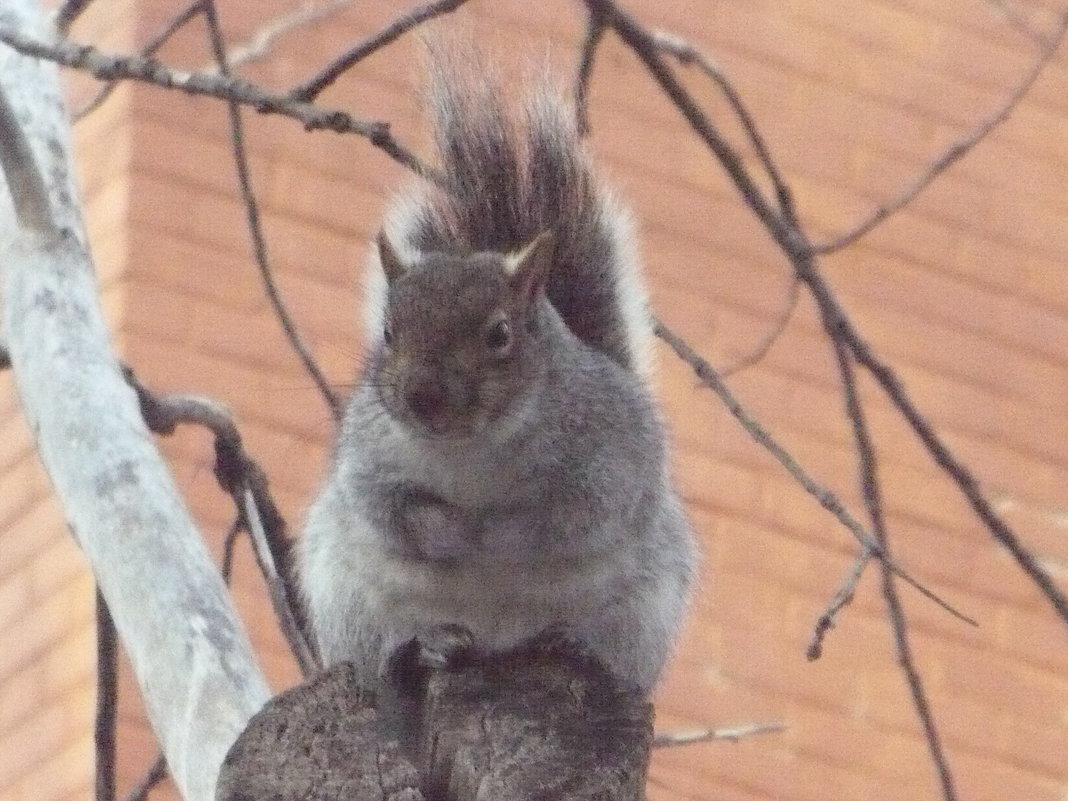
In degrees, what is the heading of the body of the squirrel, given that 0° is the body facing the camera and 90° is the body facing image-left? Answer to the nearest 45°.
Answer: approximately 0°

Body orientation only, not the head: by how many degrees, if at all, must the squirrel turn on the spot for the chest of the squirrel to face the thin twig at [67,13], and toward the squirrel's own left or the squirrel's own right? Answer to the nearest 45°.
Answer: approximately 135° to the squirrel's own right
